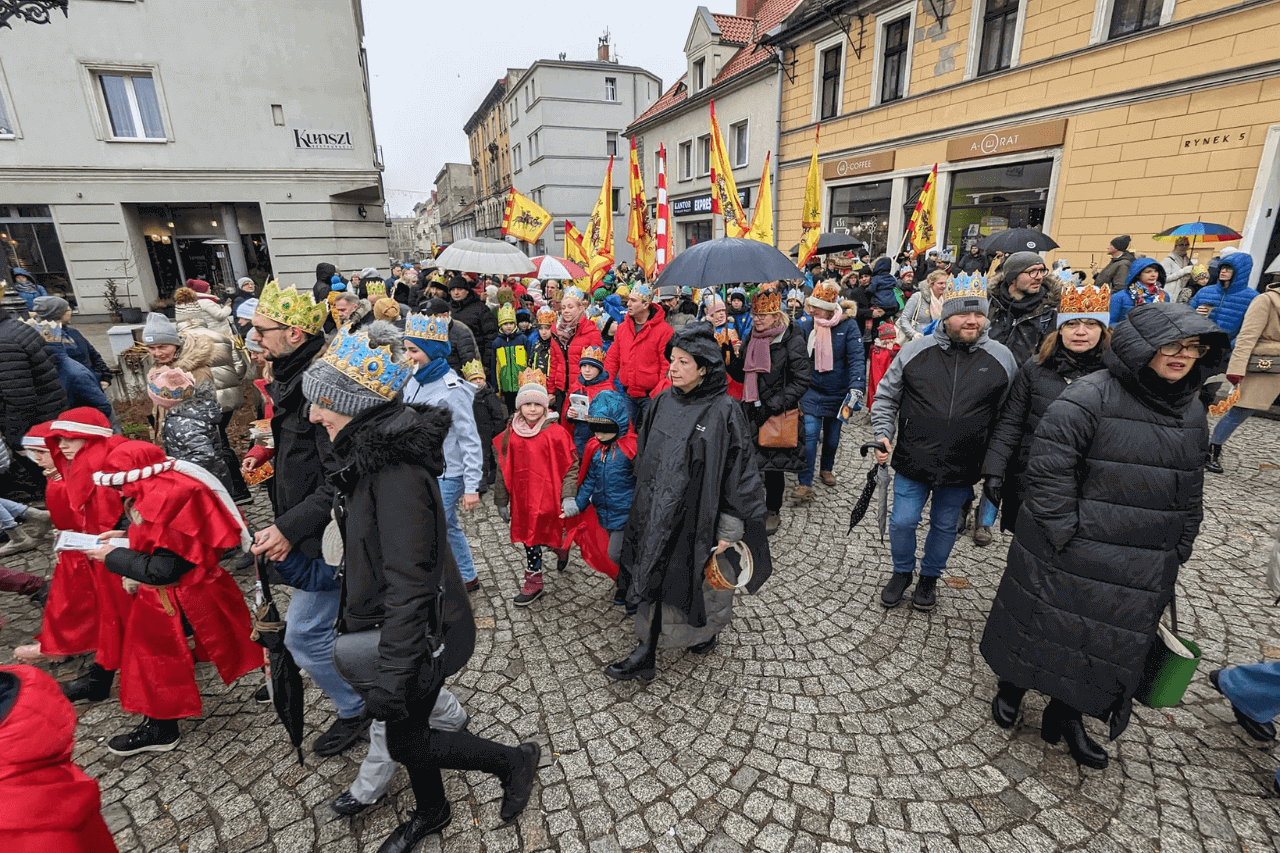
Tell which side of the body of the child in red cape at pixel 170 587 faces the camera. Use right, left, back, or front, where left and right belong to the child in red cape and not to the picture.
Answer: left

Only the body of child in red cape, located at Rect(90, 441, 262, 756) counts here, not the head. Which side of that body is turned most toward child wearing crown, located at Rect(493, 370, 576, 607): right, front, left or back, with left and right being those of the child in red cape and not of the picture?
back

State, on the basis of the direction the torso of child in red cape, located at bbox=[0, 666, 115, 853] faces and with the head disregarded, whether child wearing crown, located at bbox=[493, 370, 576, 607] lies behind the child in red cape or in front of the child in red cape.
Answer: behind

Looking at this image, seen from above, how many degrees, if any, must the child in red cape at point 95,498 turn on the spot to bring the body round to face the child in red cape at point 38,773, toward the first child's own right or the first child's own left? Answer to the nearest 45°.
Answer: approximately 45° to the first child's own left

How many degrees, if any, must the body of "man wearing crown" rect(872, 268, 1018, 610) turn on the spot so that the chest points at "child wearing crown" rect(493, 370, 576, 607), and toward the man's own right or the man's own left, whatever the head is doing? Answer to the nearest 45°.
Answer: approximately 90° to the man's own right

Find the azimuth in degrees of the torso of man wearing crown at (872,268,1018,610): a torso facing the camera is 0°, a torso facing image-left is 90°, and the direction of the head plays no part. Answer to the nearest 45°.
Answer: approximately 0°

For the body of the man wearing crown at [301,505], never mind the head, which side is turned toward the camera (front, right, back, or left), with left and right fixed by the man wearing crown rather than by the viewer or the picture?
left
